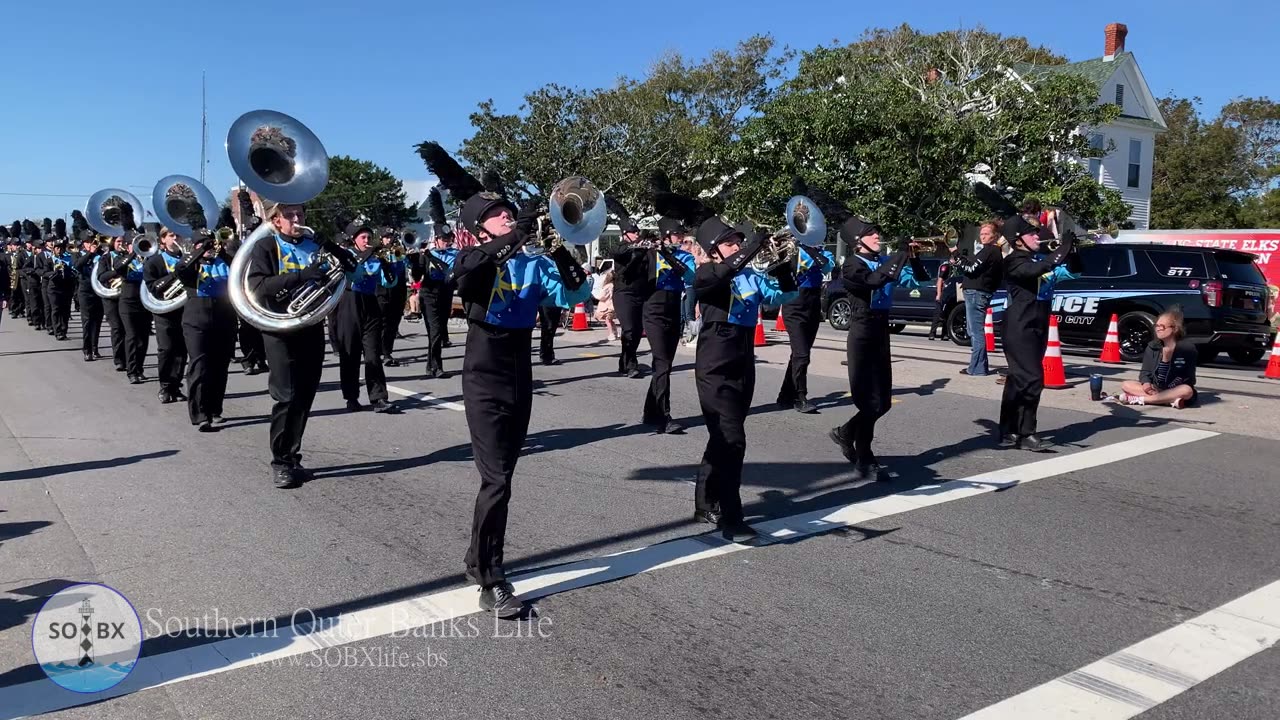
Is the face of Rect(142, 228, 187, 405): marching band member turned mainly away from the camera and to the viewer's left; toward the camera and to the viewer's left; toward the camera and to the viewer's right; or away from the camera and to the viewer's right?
toward the camera and to the viewer's right

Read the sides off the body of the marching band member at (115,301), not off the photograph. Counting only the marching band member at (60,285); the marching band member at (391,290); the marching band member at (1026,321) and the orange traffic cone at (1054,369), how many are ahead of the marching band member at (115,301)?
3

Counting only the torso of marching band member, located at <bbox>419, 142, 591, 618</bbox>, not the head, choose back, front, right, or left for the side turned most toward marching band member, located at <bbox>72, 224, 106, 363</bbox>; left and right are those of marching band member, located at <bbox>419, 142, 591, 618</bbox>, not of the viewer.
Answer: back

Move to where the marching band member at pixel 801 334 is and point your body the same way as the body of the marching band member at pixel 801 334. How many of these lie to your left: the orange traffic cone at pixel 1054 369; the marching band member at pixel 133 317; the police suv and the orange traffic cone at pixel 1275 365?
3

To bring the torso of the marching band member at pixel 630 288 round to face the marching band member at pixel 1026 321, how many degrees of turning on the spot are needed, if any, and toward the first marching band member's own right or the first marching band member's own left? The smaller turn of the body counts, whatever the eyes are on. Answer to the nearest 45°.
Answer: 0° — they already face them

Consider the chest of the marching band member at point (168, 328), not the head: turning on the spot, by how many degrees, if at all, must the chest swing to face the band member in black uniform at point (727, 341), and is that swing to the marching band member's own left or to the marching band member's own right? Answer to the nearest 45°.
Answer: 0° — they already face them

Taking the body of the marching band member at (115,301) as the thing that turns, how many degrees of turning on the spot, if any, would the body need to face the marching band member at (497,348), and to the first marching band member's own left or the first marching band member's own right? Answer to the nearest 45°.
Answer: approximately 45° to the first marching band member's own right

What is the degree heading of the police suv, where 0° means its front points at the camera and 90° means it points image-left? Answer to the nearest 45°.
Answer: approximately 135°

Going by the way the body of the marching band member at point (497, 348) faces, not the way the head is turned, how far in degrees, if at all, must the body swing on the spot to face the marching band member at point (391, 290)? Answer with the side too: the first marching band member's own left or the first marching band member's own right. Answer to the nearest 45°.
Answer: approximately 135° to the first marching band member's own left

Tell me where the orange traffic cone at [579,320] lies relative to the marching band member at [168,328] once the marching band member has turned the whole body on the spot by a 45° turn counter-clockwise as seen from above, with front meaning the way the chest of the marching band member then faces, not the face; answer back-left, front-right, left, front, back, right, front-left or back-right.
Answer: front-left

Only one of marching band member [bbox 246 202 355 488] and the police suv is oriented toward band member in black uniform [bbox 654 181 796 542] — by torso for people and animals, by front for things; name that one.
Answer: the marching band member

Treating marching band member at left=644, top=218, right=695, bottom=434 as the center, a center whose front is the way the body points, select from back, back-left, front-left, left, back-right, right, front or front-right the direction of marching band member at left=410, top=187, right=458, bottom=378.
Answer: back

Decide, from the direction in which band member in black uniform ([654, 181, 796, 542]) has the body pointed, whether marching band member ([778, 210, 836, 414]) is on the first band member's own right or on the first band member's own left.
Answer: on the first band member's own left

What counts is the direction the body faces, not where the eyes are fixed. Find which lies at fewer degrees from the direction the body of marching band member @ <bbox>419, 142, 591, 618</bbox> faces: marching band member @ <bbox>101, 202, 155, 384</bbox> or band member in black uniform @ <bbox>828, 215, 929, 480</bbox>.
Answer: the band member in black uniform

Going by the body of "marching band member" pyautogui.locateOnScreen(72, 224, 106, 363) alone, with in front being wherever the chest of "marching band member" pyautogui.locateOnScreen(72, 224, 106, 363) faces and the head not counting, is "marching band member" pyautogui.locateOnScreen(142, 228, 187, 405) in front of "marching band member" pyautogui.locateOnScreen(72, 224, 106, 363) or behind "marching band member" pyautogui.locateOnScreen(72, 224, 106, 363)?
in front
